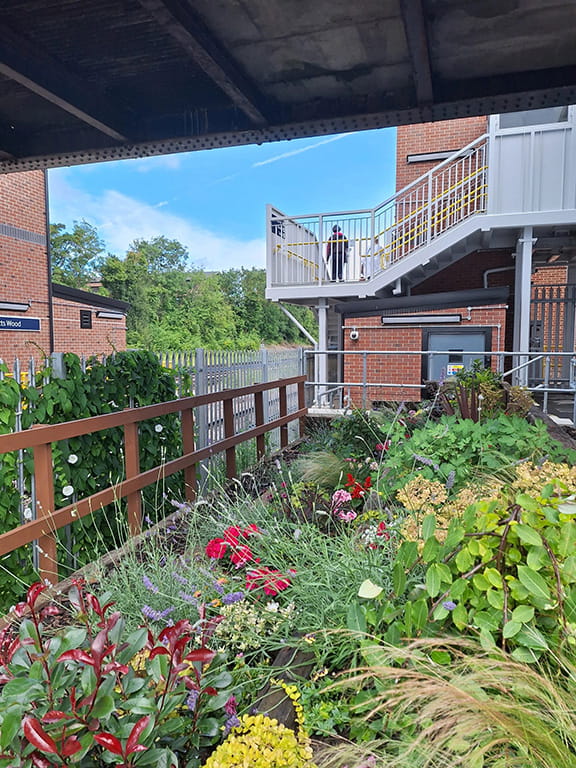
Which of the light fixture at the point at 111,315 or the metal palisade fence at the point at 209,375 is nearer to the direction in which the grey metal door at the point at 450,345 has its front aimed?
the metal palisade fence

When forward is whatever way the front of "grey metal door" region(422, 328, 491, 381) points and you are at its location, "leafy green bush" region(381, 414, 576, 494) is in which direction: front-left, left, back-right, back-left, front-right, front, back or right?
front

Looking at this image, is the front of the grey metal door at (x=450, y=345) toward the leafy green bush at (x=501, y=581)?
yes

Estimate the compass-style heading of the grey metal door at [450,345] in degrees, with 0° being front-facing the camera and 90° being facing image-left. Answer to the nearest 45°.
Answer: approximately 0°

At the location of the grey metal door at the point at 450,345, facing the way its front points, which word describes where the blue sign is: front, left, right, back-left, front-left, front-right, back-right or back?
right

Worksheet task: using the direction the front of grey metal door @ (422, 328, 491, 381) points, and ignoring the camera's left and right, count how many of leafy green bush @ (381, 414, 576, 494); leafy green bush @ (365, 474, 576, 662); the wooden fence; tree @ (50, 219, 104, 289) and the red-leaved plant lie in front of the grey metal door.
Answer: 4

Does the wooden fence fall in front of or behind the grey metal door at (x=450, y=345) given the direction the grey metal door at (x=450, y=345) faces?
in front

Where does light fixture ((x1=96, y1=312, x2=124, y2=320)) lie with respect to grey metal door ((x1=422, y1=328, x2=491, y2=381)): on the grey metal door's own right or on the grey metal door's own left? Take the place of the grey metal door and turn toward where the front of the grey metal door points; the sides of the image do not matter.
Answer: on the grey metal door's own right

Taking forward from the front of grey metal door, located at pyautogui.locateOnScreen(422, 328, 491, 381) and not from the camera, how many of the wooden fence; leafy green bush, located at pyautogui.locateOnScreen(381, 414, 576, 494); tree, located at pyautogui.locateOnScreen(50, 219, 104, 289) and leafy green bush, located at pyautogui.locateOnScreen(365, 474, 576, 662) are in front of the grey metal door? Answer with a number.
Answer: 3

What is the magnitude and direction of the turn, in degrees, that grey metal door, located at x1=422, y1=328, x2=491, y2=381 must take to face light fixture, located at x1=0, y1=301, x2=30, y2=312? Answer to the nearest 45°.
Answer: approximately 90° to its right

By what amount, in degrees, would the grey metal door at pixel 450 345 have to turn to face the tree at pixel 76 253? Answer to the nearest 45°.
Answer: approximately 135° to its right

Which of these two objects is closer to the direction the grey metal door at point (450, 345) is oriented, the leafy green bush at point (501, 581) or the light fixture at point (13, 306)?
the leafy green bush

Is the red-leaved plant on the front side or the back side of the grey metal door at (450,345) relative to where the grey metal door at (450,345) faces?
on the front side

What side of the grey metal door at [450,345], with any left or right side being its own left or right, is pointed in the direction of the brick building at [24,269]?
right
